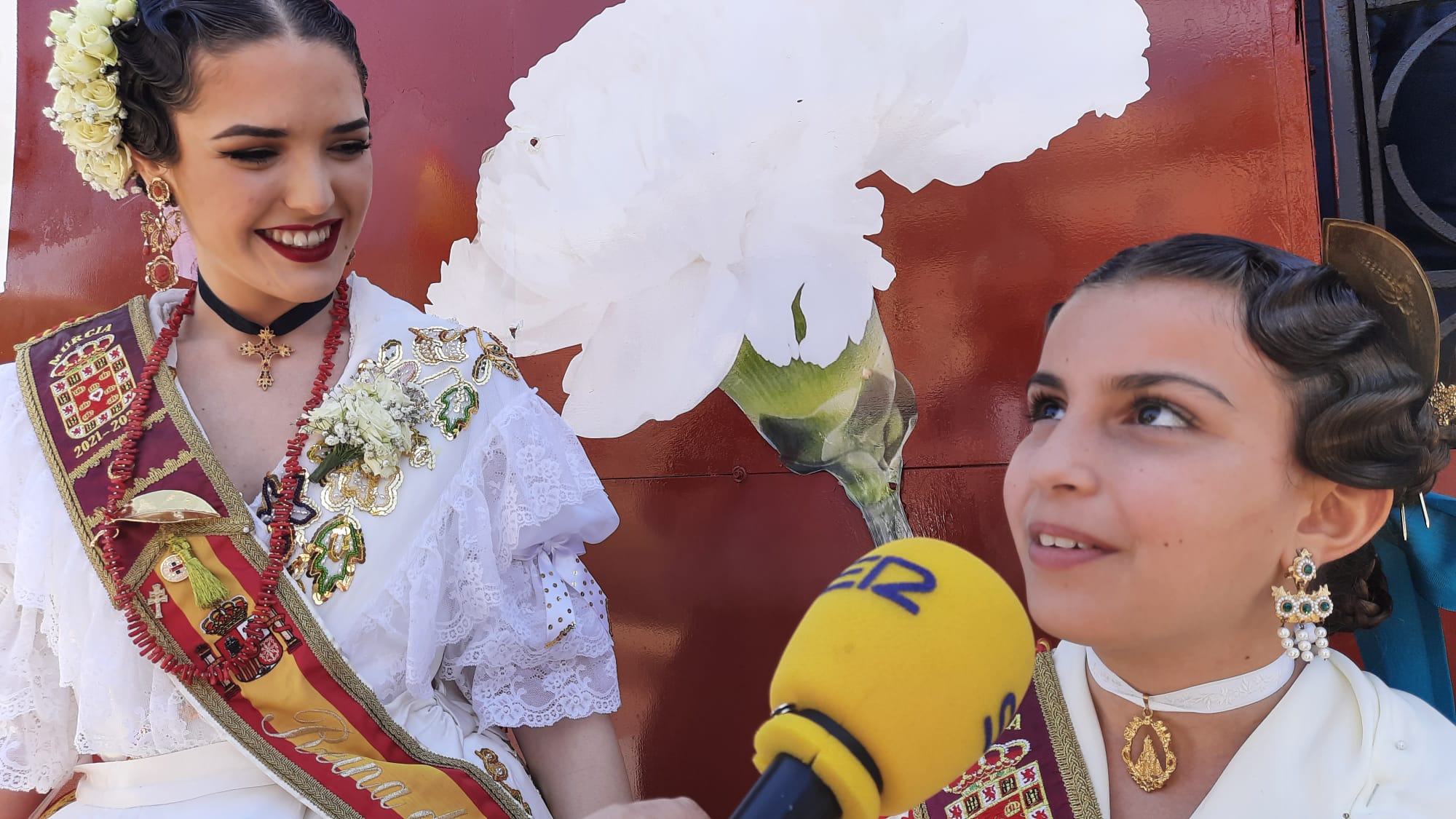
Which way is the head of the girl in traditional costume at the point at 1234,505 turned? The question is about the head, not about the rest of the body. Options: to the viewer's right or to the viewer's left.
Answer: to the viewer's left

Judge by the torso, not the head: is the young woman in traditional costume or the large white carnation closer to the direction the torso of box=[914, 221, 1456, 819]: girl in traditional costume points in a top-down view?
the young woman in traditional costume

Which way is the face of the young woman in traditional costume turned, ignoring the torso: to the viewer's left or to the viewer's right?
to the viewer's right

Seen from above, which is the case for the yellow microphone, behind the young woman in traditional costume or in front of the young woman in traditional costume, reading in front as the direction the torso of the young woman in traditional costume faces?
in front

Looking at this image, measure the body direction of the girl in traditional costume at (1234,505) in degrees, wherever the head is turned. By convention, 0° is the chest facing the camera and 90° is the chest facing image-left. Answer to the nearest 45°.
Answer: approximately 45°

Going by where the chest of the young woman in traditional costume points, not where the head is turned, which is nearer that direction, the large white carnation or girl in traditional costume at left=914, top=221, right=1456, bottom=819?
the girl in traditional costume

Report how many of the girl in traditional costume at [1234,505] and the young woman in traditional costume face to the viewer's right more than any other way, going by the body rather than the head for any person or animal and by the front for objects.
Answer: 0

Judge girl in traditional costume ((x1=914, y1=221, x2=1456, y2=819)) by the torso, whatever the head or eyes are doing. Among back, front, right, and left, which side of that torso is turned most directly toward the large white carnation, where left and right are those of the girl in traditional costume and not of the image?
right

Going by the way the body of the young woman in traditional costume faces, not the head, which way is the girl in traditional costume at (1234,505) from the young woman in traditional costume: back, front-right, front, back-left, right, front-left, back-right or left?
front-left

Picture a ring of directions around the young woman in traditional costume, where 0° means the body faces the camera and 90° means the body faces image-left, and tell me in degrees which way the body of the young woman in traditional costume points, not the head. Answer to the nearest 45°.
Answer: approximately 0°

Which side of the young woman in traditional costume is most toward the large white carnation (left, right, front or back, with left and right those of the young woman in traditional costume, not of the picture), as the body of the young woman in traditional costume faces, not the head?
left
